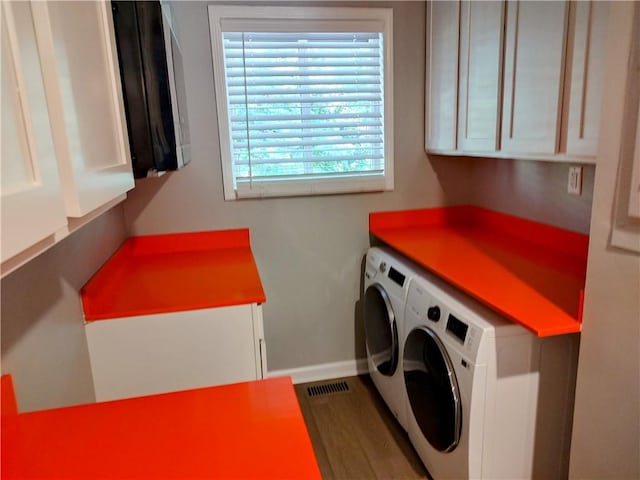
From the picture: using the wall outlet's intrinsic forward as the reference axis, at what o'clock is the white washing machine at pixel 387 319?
The white washing machine is roughly at 1 o'clock from the wall outlet.

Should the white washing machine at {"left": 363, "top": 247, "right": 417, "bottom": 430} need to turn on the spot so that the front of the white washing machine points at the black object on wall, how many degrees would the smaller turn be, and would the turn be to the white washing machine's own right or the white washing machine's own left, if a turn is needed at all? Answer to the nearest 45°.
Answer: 0° — it already faces it

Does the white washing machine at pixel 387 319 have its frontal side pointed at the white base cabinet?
yes

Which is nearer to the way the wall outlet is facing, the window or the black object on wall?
the black object on wall

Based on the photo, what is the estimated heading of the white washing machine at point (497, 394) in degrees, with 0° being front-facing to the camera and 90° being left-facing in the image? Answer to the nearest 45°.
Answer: approximately 45°

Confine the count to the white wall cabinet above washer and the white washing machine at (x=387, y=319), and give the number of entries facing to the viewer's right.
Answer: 0

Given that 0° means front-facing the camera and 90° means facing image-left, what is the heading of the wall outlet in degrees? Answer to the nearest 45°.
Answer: approximately 45°
